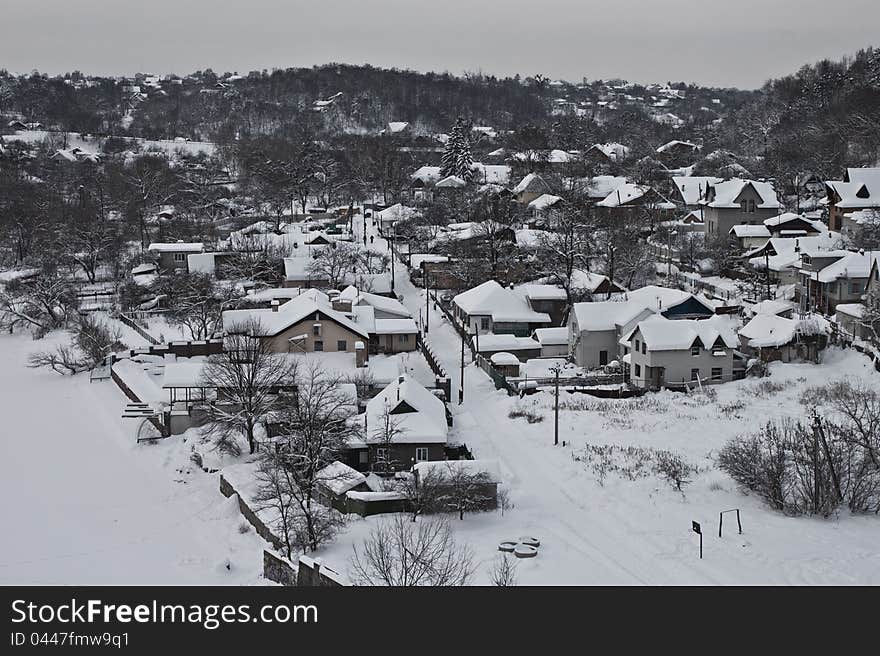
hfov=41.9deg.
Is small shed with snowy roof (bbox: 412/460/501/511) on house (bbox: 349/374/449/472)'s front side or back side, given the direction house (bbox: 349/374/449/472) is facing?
on the front side

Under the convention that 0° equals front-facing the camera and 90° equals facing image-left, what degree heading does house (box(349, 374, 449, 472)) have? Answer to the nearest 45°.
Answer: approximately 0°

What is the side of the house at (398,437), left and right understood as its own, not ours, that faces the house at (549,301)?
back

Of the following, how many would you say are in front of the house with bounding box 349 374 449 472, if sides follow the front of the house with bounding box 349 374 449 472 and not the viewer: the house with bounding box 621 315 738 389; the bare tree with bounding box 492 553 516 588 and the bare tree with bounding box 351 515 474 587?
2

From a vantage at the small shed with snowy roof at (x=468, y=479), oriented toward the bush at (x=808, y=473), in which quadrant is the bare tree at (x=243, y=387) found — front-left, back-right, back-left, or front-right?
back-left

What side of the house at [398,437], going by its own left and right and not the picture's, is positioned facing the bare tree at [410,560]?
front

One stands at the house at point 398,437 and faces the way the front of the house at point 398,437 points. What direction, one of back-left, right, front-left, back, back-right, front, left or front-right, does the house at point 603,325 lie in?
back-left

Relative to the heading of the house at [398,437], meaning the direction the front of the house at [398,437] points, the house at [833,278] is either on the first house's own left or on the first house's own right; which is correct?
on the first house's own left

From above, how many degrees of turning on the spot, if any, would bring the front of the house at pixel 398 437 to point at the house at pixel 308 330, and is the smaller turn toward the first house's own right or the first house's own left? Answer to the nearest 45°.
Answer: approximately 180°

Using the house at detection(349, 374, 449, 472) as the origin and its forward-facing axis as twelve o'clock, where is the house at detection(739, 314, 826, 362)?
the house at detection(739, 314, 826, 362) is roughly at 8 o'clock from the house at detection(349, 374, 449, 472).

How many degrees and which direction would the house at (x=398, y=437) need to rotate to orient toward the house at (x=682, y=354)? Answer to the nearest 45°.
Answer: approximately 135° to its left

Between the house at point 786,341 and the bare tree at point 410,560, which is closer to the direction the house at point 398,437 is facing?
the bare tree

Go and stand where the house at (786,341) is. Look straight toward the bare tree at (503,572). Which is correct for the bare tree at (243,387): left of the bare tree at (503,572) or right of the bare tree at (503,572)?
right
